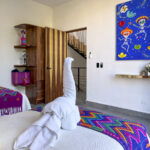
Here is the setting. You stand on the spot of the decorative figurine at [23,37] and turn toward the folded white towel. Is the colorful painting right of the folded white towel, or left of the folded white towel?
left

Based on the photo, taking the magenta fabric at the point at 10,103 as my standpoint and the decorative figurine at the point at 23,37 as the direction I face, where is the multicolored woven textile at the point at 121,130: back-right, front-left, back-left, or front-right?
back-right

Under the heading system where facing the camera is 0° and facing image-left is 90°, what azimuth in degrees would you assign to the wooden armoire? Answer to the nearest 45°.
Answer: approximately 315°

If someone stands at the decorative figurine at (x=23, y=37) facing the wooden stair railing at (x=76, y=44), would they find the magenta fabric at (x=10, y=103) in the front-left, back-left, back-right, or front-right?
back-right

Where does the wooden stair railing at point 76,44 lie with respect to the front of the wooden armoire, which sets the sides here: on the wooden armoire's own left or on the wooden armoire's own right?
on the wooden armoire's own left

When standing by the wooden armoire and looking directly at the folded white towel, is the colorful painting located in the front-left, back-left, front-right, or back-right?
front-left

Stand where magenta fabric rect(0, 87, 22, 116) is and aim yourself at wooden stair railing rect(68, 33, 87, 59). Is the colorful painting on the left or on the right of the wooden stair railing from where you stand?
right

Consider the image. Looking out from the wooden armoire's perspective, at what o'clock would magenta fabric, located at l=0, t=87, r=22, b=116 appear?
The magenta fabric is roughly at 2 o'clock from the wooden armoire.

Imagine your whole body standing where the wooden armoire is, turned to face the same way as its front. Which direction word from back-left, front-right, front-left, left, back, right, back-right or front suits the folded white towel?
front-right
